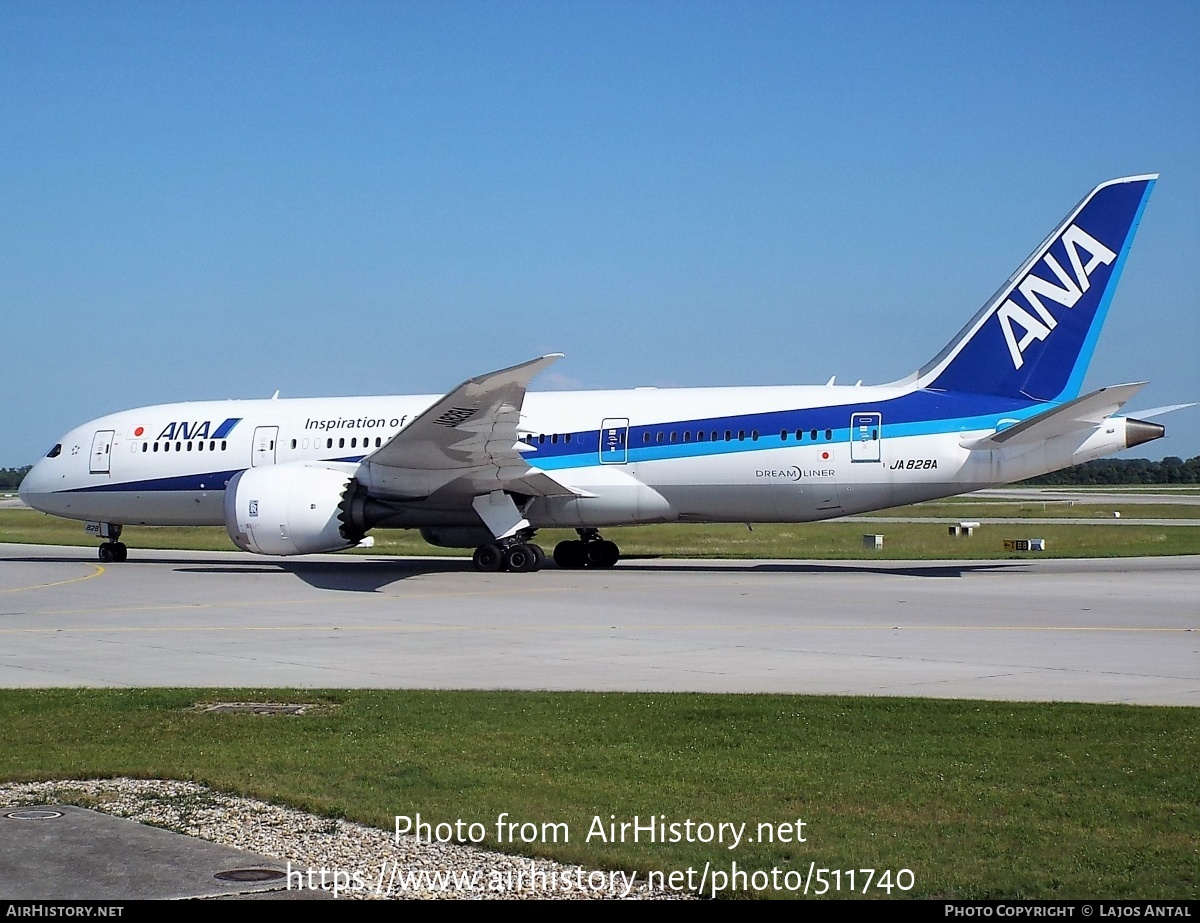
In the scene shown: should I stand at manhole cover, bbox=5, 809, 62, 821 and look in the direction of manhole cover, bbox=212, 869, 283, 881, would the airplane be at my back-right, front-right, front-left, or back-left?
back-left

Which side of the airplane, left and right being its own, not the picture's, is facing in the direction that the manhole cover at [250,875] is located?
left

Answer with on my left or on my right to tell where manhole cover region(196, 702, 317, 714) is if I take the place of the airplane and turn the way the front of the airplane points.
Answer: on my left

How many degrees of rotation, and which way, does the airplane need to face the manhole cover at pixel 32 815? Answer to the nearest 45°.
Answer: approximately 90° to its left

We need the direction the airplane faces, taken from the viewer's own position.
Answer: facing to the left of the viewer
